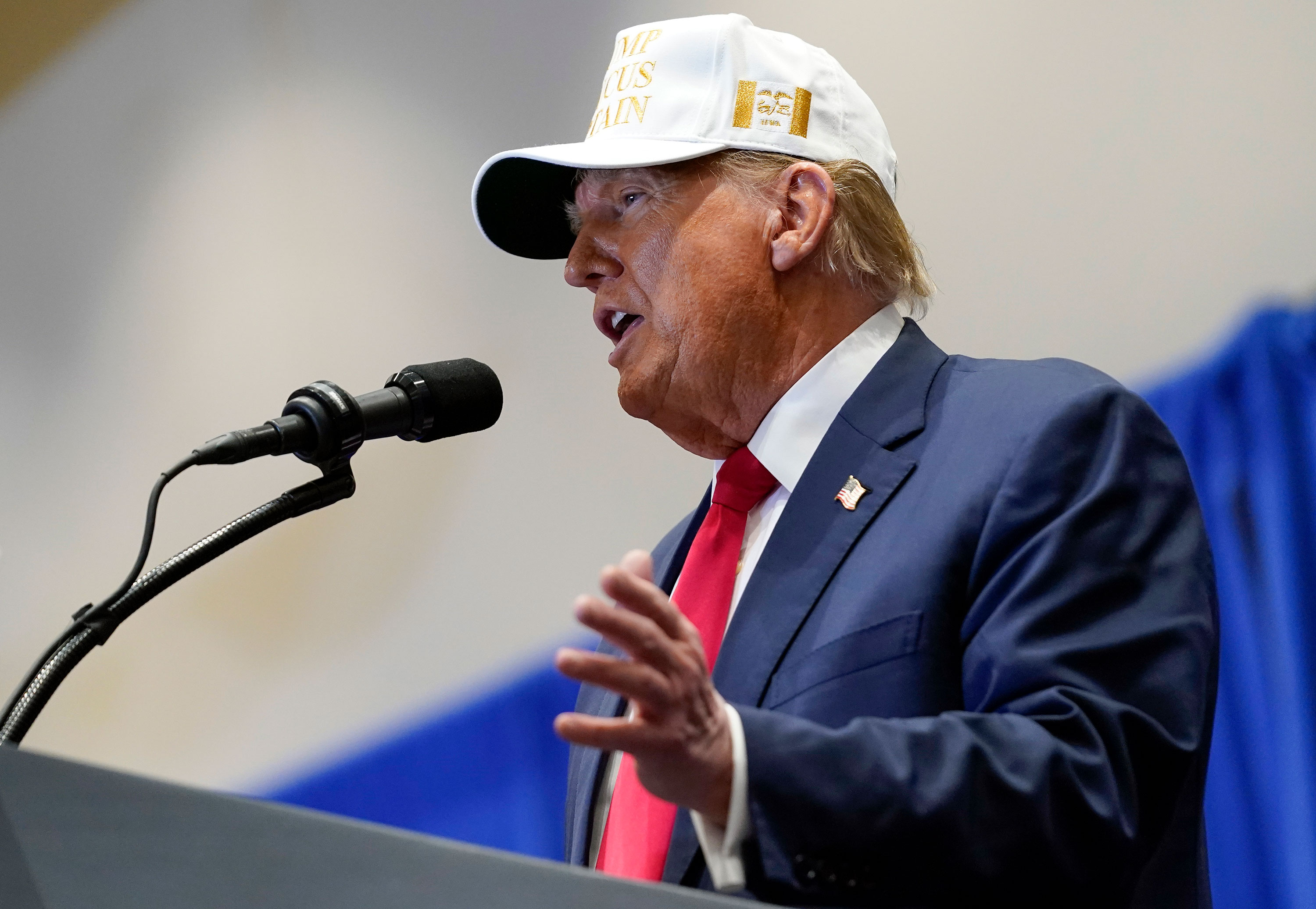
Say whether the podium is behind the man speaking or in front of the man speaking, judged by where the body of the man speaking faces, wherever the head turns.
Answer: in front

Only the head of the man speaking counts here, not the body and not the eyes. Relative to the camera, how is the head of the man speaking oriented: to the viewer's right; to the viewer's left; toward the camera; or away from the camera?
to the viewer's left

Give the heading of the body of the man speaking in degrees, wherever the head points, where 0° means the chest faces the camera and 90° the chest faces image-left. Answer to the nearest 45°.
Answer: approximately 45°
